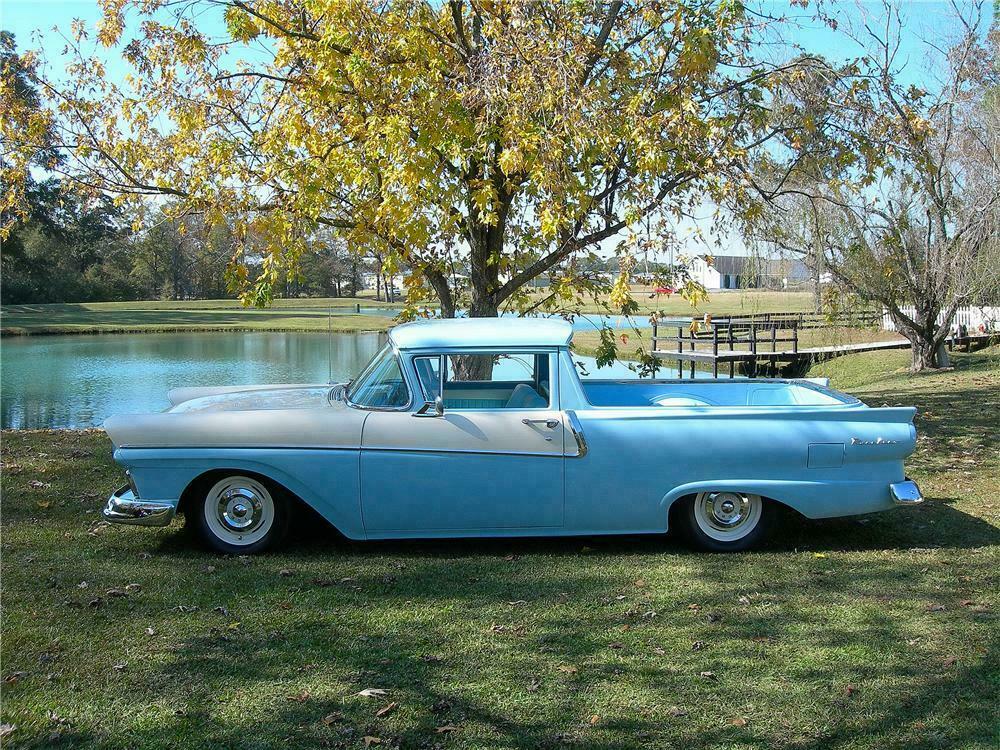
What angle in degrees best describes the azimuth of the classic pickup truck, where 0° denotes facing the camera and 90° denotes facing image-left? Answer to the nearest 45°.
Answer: approximately 90°

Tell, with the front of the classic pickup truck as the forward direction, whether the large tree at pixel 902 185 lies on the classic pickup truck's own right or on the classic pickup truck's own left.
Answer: on the classic pickup truck's own right

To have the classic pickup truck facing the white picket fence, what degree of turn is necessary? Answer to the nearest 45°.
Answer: approximately 135° to its right

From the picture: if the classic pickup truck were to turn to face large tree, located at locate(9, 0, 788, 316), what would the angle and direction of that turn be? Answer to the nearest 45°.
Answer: approximately 90° to its right

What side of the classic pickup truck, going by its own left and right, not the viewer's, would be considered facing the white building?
right

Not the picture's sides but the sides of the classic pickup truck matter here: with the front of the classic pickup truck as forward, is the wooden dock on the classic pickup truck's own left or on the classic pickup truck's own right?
on the classic pickup truck's own right
